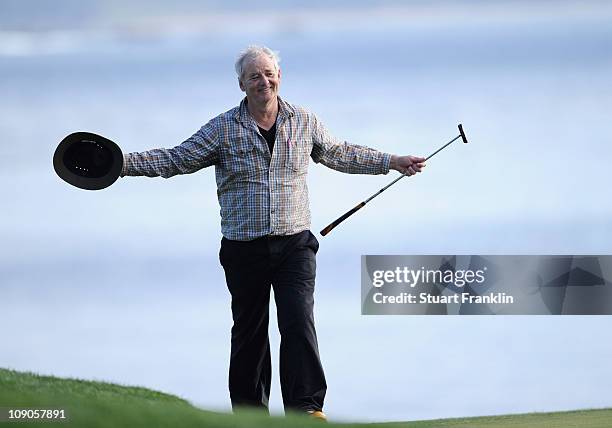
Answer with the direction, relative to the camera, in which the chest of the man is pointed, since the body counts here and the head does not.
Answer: toward the camera

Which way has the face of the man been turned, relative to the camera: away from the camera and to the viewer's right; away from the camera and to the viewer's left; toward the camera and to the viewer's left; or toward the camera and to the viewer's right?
toward the camera and to the viewer's right
